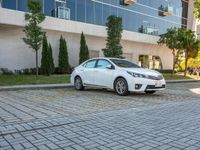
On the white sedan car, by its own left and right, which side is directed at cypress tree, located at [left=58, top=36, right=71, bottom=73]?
back

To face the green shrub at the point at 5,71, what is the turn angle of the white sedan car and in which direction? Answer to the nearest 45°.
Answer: approximately 180°

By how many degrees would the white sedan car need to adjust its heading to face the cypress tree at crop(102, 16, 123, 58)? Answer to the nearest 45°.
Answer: approximately 135° to its left

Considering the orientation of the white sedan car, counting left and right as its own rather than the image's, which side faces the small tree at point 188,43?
left

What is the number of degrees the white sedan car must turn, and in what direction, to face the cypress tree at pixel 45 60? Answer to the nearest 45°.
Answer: approximately 180°

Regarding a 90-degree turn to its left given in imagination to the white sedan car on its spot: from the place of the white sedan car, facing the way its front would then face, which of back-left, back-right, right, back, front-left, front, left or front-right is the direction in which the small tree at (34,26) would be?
left

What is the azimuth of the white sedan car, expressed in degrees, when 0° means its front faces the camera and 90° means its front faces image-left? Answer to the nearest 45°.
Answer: approximately 315°

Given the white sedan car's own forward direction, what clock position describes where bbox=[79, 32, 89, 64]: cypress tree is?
The cypress tree is roughly at 7 o'clock from the white sedan car.
